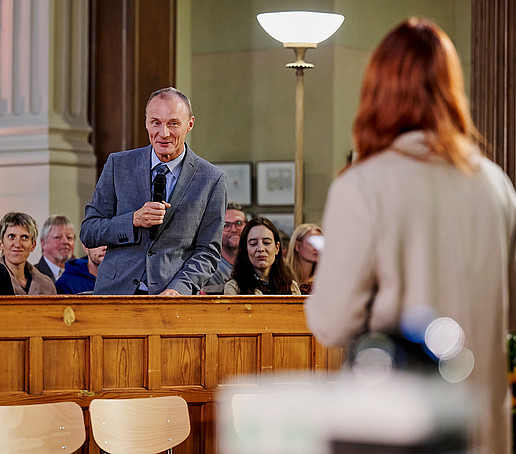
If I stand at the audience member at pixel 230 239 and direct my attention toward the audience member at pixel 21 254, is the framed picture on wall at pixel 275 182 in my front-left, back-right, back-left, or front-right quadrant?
back-right

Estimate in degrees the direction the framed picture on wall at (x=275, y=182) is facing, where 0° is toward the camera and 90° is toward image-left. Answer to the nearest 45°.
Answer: approximately 0°

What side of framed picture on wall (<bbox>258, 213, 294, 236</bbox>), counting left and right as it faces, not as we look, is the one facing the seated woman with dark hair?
front

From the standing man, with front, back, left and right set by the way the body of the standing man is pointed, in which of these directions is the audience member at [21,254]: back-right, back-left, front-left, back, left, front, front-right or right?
back-right

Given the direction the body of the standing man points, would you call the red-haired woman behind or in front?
in front

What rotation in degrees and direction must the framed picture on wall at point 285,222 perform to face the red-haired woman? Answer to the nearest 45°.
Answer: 0° — it already faces them

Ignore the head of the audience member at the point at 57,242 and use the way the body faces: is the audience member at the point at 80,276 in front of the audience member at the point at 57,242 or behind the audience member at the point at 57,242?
in front

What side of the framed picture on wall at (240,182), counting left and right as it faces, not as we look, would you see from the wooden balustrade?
front

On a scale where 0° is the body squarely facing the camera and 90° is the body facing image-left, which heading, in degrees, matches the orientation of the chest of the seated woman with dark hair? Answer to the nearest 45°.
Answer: approximately 0°
